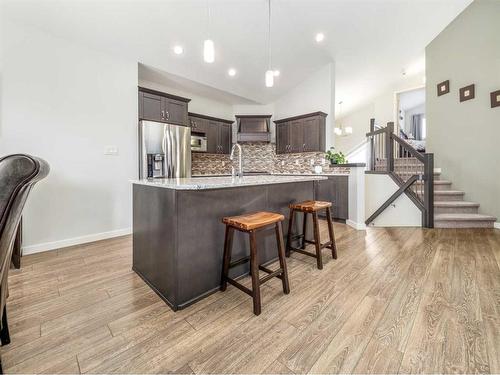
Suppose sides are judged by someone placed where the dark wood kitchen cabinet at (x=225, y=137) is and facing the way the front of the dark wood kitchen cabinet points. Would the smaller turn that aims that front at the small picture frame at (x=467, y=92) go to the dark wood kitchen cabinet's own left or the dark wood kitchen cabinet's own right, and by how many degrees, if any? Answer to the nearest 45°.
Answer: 0° — it already faces it

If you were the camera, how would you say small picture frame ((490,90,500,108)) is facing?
facing the viewer and to the left of the viewer

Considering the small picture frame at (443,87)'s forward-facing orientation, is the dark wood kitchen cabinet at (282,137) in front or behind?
in front

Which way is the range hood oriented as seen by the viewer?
toward the camera

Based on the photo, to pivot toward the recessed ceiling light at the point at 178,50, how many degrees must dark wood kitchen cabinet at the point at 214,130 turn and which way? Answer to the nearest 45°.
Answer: approximately 45° to its right

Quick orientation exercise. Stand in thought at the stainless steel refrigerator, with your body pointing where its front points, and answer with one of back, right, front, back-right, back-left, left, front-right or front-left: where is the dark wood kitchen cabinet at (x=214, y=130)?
left

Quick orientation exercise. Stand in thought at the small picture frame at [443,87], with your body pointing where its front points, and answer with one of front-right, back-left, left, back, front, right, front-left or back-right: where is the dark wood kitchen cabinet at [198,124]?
front

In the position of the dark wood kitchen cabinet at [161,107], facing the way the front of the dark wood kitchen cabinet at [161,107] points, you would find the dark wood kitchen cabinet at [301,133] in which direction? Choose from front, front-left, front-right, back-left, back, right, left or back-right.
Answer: front-left

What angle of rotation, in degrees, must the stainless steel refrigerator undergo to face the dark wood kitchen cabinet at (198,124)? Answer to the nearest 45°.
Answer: approximately 90° to its left

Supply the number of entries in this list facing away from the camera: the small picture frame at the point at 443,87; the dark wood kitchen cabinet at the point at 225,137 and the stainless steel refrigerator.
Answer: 0

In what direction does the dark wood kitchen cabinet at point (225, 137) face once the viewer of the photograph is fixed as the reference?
facing the viewer and to the right of the viewer

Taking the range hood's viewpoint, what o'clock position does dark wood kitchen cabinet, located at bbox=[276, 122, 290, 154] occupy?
The dark wood kitchen cabinet is roughly at 9 o'clock from the range hood.
